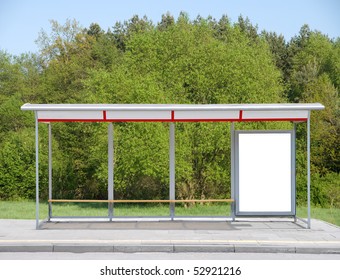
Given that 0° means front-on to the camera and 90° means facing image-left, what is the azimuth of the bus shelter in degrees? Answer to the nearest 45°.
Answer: approximately 0°
